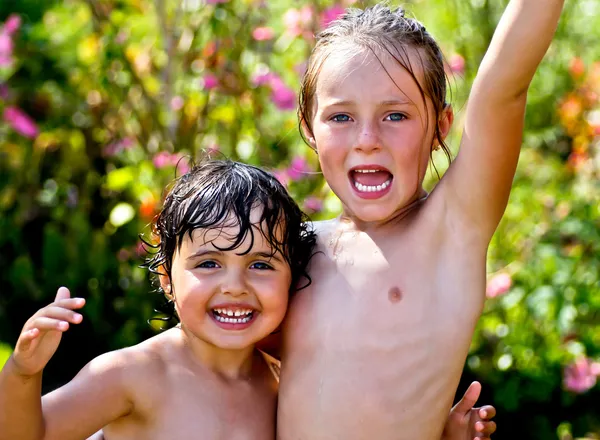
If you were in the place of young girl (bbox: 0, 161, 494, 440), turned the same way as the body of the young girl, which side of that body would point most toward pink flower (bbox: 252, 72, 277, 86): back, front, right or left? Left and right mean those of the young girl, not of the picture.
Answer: back

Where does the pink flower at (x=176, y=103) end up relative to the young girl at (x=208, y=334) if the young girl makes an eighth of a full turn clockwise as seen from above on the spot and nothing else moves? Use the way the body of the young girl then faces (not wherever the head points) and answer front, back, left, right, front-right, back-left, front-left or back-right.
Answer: back-right

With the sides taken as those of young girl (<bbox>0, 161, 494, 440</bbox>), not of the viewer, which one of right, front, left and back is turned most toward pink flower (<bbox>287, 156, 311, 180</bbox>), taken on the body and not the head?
back

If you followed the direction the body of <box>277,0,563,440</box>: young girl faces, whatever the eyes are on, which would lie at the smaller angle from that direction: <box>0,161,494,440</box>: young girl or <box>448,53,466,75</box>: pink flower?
the young girl

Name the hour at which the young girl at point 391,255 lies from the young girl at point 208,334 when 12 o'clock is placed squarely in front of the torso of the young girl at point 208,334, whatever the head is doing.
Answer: the young girl at point 391,255 is roughly at 9 o'clock from the young girl at point 208,334.

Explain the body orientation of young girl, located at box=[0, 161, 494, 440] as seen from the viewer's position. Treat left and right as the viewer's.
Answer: facing the viewer

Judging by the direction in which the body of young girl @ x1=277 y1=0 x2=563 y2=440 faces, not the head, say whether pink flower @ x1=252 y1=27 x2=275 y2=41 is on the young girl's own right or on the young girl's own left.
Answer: on the young girl's own right

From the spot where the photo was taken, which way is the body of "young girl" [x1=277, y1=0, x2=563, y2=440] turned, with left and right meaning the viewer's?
facing the viewer and to the left of the viewer

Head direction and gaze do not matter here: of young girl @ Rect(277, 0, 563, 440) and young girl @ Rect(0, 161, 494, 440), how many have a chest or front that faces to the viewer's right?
0

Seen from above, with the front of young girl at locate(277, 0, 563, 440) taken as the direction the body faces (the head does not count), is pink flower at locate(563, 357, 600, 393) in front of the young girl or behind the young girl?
behind

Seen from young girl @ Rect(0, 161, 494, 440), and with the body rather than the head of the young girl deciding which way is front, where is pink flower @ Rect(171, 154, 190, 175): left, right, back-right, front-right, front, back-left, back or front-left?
back
